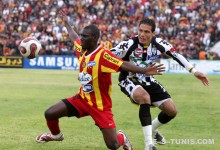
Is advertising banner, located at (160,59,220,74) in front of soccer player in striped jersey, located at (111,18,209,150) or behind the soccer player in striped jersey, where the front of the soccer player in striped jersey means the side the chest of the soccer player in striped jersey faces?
behind

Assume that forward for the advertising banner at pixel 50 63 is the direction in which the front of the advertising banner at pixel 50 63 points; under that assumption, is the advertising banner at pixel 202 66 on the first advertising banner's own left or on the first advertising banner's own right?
on the first advertising banner's own left
